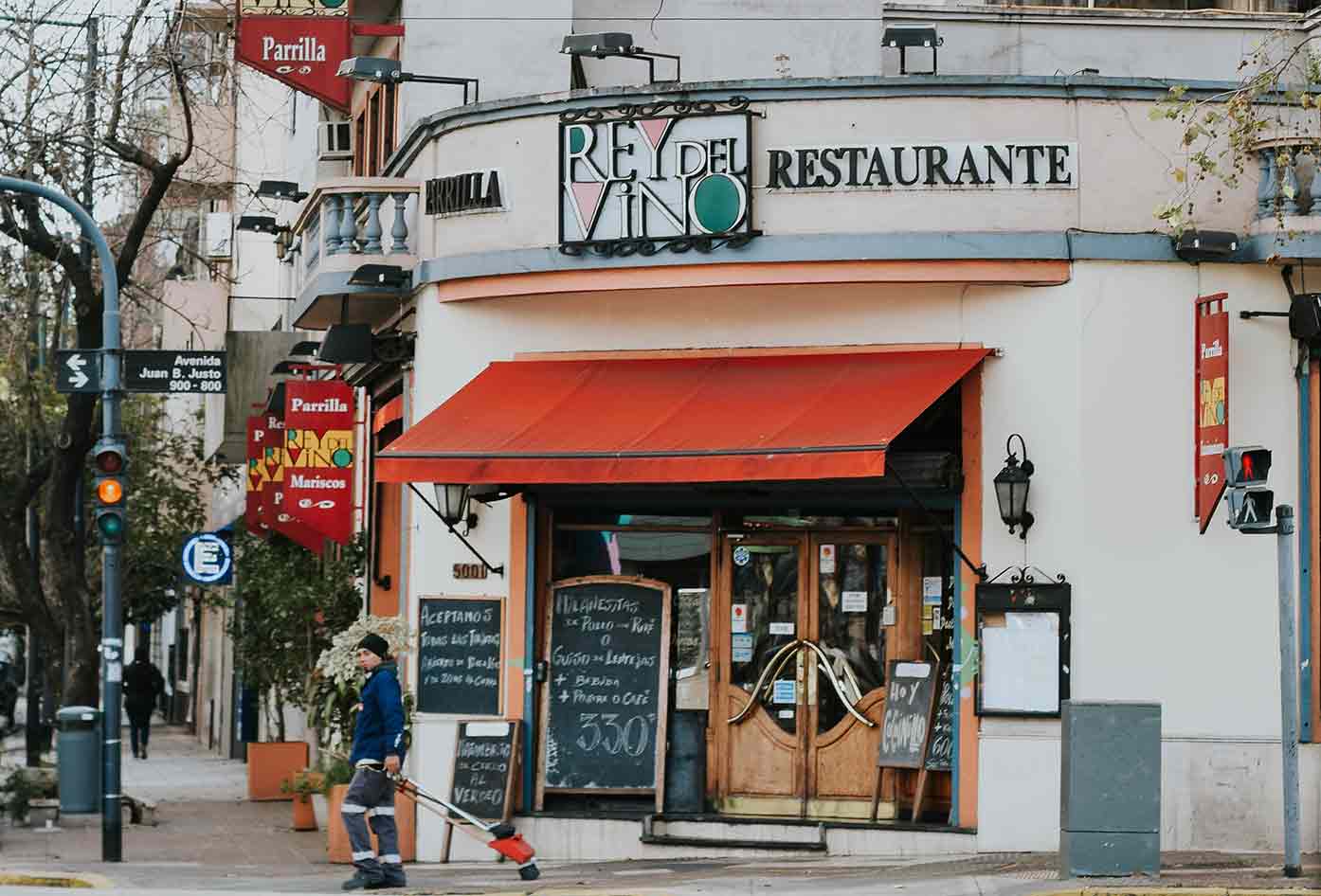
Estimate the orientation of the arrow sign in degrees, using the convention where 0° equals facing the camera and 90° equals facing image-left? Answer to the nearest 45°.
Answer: approximately 0°

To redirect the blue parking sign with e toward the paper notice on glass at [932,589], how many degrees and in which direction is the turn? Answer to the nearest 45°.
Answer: approximately 45° to its left

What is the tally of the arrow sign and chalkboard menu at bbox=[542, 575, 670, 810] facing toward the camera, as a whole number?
2

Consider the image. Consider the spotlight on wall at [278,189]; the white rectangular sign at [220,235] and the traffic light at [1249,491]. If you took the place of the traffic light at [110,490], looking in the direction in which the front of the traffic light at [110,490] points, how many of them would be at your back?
2

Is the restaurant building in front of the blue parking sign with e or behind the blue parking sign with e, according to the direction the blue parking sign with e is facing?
in front

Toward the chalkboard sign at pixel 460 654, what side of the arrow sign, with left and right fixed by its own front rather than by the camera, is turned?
left

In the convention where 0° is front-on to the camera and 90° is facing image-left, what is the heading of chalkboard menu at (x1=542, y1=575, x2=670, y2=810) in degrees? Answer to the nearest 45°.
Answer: approximately 0°

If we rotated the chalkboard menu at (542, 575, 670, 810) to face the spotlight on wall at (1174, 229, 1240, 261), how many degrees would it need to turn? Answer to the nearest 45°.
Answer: approximately 45° to its left

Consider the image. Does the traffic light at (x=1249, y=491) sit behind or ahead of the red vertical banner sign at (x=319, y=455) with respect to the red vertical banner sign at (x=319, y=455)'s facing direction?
ahead

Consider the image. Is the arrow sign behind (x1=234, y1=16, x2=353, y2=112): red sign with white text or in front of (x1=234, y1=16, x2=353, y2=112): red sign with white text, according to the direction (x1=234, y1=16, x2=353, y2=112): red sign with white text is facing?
in front
